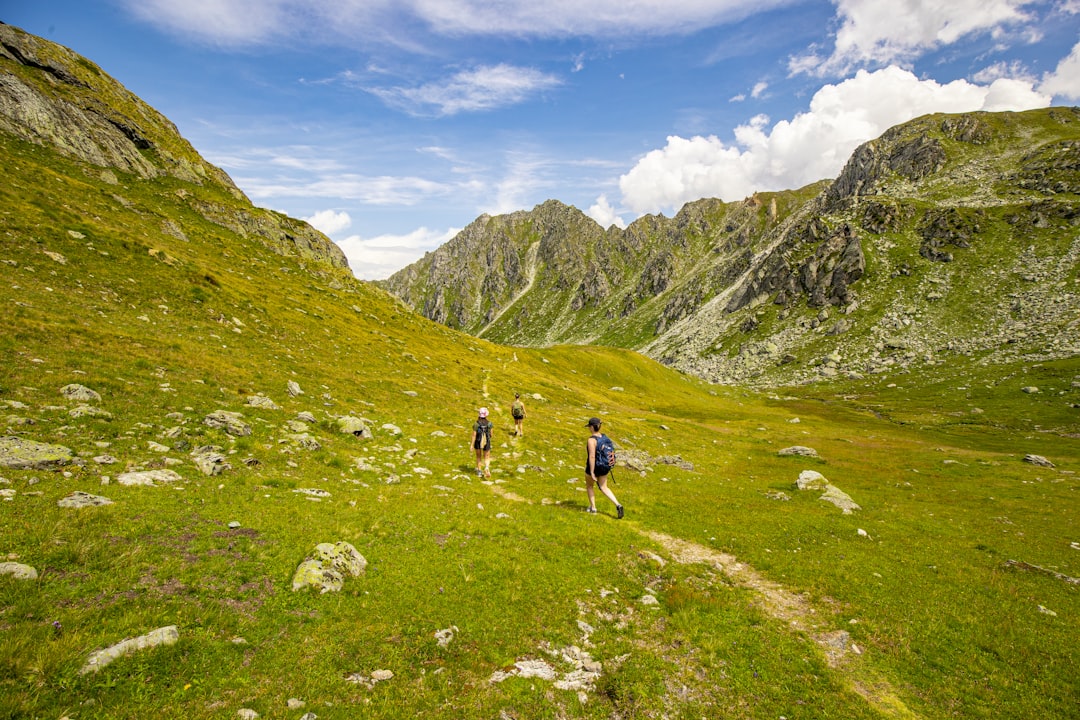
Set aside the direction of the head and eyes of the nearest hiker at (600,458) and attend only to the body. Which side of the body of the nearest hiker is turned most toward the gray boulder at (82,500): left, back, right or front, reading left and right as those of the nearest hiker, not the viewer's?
left

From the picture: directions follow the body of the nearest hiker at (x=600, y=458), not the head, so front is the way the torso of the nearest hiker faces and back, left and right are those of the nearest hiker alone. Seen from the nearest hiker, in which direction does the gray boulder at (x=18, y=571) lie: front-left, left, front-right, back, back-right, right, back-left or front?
left

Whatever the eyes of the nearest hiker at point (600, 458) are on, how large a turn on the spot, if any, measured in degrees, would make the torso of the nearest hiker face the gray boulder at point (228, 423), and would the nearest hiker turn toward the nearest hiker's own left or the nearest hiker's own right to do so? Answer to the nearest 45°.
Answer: approximately 45° to the nearest hiker's own left

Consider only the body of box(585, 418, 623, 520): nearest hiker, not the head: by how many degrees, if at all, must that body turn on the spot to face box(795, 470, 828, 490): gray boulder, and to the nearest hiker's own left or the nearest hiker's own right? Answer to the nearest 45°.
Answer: approximately 90° to the nearest hiker's own right

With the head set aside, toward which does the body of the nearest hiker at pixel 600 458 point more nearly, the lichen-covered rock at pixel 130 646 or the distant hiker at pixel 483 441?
the distant hiker

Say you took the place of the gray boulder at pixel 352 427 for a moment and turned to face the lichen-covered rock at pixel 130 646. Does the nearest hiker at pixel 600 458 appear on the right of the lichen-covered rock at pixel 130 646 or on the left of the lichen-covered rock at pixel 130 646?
left

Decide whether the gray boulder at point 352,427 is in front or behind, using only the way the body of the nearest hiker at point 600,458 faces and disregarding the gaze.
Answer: in front

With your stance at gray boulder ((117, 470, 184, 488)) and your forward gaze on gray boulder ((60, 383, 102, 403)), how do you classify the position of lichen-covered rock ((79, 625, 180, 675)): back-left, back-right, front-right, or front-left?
back-left

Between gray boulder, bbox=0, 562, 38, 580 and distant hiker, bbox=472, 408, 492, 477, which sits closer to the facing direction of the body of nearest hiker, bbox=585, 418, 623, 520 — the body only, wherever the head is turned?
the distant hiker

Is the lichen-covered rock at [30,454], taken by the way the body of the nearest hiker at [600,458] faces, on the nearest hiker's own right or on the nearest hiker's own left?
on the nearest hiker's own left

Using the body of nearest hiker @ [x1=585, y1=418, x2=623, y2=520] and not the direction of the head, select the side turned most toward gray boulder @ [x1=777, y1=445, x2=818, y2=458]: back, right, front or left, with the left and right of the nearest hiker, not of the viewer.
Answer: right

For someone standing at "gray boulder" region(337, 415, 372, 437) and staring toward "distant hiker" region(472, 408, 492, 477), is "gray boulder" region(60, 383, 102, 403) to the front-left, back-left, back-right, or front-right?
back-right

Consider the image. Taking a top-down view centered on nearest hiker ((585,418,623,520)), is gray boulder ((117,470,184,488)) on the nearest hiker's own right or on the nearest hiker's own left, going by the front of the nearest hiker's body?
on the nearest hiker's own left

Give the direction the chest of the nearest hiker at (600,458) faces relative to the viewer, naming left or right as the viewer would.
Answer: facing away from the viewer and to the left of the viewer
